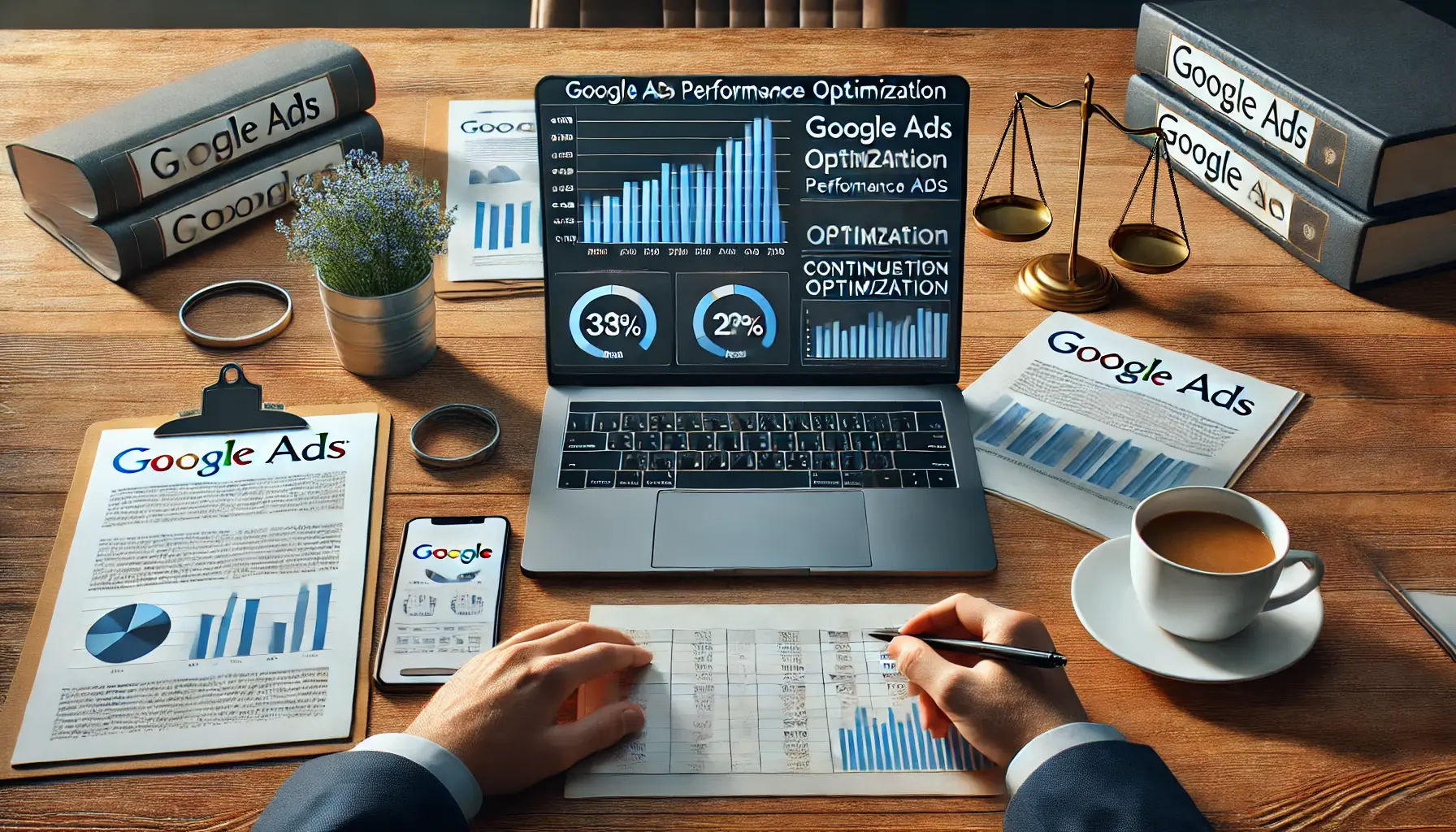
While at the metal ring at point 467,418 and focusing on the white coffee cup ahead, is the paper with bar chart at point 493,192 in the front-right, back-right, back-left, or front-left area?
back-left

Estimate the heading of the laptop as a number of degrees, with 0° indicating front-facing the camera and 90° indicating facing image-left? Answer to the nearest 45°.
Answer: approximately 0°
